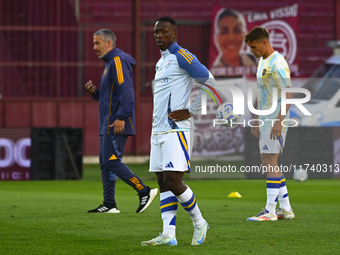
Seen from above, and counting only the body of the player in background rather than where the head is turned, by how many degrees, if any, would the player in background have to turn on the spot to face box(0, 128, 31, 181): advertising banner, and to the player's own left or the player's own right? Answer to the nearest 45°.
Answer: approximately 45° to the player's own right

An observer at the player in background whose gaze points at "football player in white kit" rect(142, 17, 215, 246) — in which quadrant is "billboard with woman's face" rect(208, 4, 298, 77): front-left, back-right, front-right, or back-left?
back-right

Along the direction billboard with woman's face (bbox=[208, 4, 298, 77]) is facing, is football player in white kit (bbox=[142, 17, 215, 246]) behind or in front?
in front

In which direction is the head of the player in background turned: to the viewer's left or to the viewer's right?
to the viewer's left

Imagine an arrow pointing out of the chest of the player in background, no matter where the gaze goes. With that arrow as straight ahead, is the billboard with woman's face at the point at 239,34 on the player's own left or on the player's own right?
on the player's own right

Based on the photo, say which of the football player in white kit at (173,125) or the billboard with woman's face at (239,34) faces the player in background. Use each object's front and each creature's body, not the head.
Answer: the billboard with woman's face

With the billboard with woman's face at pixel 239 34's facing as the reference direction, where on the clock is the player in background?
The player in background is roughly at 12 o'clock from the billboard with woman's face.

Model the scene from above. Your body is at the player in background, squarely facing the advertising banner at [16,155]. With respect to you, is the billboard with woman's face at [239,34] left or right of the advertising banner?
right
